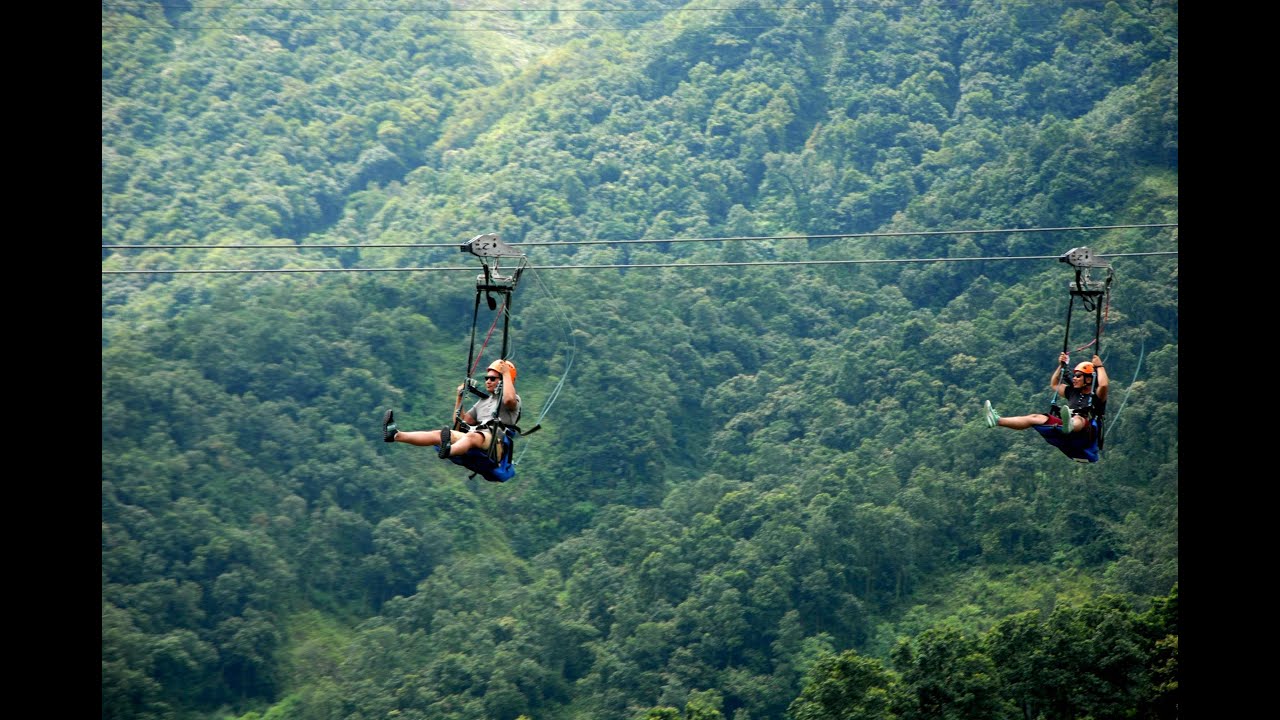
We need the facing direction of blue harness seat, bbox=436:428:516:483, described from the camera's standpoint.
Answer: facing to the left of the viewer

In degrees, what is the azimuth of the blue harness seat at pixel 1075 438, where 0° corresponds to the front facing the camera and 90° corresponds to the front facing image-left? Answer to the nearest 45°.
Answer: approximately 90°

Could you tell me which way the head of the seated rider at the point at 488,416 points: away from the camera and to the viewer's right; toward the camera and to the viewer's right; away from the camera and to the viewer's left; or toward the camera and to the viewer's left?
toward the camera and to the viewer's left

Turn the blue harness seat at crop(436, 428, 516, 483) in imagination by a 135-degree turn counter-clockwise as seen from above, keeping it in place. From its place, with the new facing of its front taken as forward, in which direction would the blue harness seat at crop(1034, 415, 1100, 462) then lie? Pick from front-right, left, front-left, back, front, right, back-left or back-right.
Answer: front-left

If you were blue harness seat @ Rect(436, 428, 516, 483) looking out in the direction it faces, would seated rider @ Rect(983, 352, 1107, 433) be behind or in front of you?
behind

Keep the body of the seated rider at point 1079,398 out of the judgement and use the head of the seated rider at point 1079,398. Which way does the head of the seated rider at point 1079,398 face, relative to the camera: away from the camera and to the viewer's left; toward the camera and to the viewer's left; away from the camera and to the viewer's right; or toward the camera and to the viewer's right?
toward the camera and to the viewer's left
